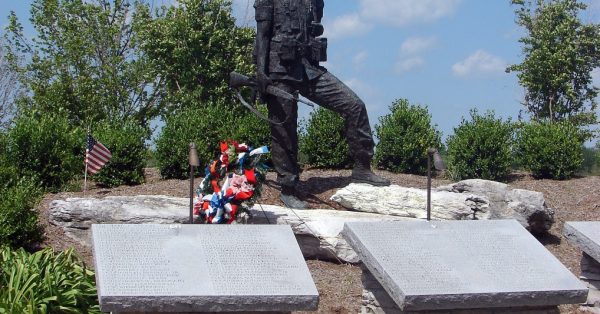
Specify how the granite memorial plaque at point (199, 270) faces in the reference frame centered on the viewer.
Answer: facing the viewer

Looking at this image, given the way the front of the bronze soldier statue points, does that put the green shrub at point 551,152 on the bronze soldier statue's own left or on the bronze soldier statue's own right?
on the bronze soldier statue's own left

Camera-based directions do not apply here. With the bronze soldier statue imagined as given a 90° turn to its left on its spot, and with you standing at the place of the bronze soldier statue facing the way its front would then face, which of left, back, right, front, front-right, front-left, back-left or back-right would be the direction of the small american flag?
back-left

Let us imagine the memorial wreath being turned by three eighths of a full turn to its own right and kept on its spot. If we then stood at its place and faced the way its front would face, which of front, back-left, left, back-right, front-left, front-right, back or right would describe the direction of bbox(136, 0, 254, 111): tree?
front-right

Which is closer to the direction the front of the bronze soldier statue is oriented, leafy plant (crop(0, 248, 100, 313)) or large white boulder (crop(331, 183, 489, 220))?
the large white boulder

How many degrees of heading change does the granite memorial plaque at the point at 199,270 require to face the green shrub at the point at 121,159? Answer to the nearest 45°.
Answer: approximately 180°

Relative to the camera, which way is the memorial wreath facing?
toward the camera

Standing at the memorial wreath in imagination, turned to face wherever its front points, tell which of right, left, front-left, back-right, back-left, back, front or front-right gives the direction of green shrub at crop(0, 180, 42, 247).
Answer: right

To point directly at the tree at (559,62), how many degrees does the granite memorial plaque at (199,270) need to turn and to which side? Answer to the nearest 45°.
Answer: approximately 135° to its left

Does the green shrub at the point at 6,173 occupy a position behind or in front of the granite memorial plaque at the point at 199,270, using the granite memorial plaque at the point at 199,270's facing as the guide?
behind
